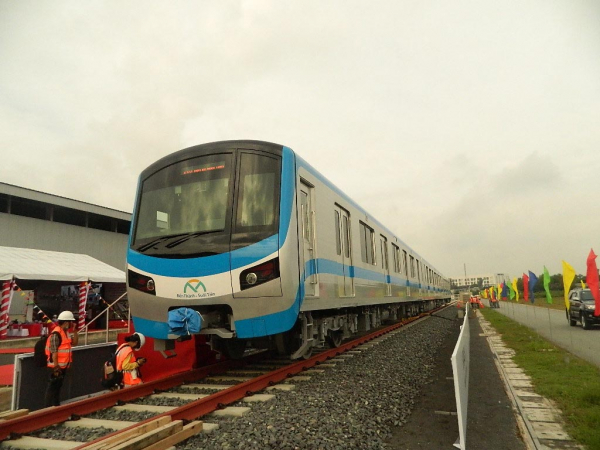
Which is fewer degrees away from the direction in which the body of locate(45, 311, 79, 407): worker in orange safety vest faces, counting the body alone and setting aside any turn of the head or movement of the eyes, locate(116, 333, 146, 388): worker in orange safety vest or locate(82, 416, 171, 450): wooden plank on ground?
the worker in orange safety vest

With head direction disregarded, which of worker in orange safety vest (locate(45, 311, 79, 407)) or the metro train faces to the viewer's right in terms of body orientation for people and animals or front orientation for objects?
the worker in orange safety vest

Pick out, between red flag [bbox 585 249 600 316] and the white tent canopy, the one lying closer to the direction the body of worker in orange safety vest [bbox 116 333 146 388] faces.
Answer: the red flag

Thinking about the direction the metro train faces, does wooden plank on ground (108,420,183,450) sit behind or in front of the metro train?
in front

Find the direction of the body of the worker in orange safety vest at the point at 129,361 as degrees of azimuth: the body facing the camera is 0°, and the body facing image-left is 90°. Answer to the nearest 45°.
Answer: approximately 270°

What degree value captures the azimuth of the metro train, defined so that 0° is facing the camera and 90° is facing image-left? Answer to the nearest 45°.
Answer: approximately 45°

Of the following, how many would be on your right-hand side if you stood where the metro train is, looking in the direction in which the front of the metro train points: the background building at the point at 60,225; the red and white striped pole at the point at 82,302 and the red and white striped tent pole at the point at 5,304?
3

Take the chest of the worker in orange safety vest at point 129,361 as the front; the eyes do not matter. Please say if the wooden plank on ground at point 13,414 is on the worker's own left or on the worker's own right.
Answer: on the worker's own right

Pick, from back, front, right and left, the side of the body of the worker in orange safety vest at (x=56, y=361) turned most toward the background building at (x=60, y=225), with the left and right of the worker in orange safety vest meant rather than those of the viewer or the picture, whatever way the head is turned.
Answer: left

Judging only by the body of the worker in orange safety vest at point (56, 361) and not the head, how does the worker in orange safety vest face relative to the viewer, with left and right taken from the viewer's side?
facing to the right of the viewer

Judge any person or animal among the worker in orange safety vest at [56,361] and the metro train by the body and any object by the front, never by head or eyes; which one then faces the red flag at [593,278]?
the worker in orange safety vest

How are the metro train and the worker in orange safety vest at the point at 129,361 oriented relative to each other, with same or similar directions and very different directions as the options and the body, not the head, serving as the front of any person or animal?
very different directions
